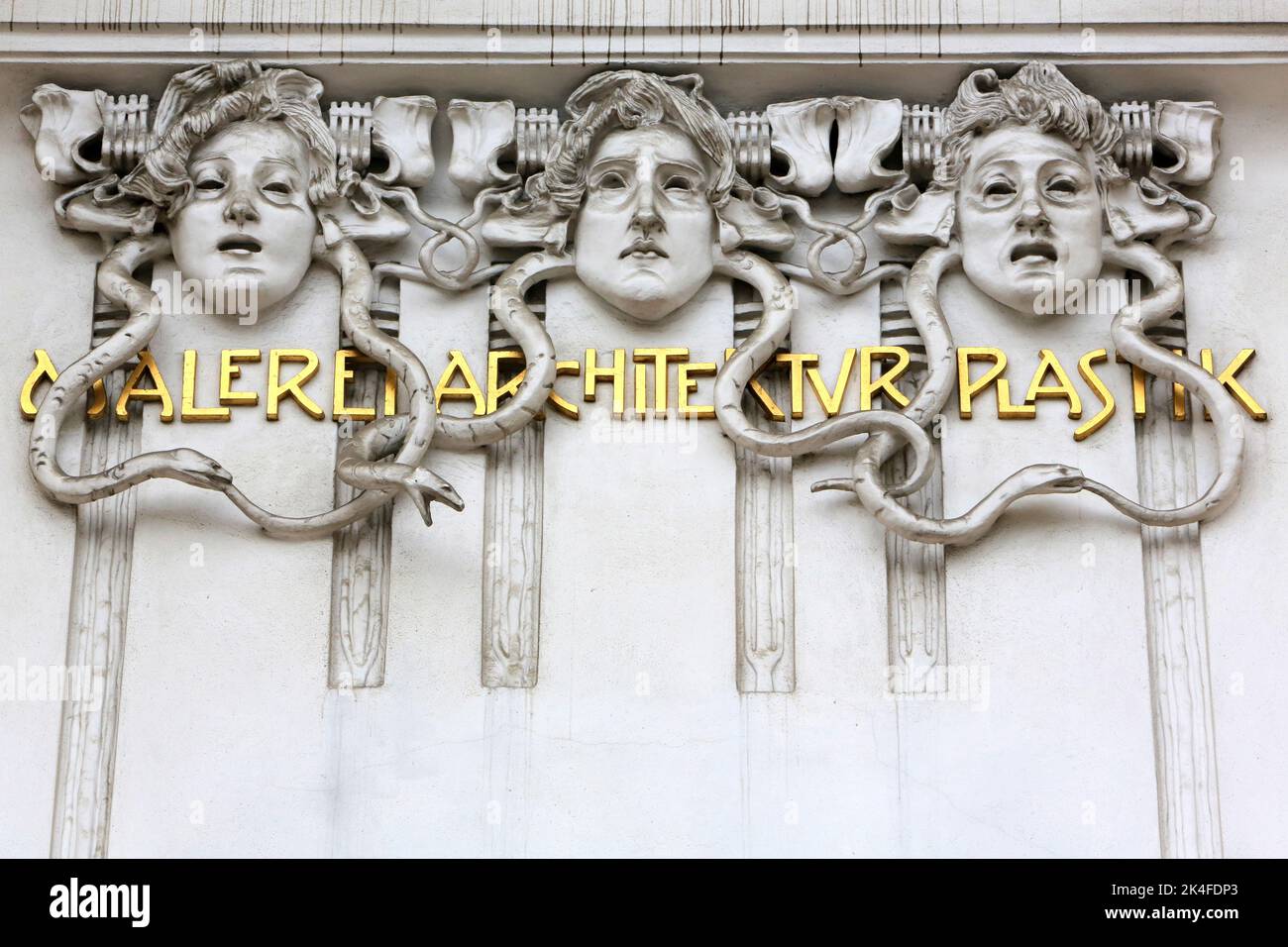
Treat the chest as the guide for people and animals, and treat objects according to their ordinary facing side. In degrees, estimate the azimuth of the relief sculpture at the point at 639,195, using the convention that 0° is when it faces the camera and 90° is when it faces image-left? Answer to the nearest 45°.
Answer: approximately 0°
